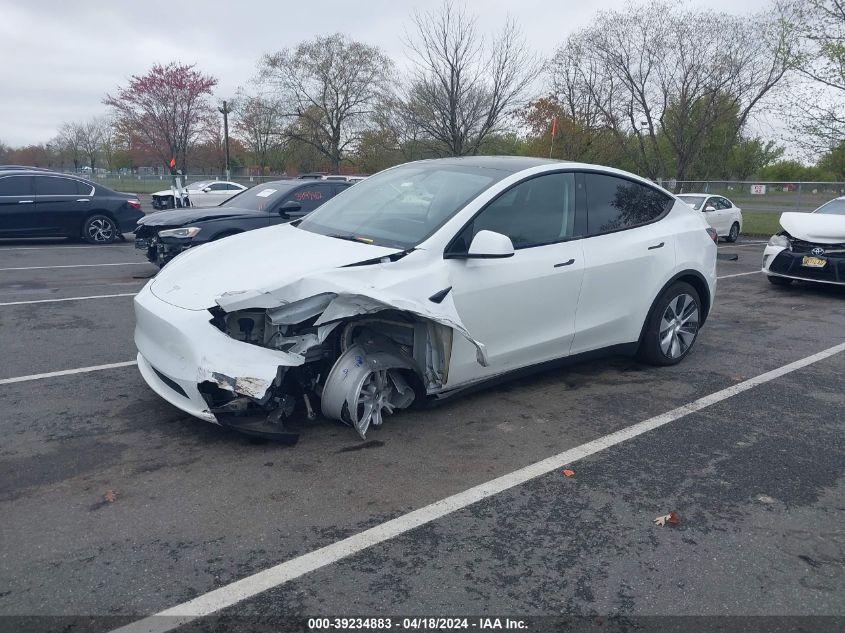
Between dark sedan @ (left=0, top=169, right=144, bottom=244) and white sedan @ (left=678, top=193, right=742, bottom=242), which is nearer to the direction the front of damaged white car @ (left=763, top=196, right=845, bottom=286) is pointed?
the dark sedan

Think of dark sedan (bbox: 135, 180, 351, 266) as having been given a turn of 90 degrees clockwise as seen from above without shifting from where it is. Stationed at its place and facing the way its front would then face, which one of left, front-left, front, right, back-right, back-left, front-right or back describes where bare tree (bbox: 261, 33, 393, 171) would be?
front-right

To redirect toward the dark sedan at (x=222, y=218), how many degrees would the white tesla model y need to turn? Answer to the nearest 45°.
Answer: approximately 90° to its right

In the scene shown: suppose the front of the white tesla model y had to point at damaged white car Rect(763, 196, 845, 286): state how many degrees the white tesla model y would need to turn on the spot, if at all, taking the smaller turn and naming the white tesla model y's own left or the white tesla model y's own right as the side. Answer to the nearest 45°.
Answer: approximately 180°

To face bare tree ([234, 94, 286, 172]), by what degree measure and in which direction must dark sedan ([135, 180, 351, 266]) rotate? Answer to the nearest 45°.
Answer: approximately 135° to its right

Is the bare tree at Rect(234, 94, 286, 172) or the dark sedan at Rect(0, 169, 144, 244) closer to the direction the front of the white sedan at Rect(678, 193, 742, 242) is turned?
the dark sedan

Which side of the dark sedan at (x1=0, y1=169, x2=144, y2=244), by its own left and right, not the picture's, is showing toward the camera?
left

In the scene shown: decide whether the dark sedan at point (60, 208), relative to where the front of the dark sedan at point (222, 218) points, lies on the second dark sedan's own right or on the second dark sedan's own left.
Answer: on the second dark sedan's own right

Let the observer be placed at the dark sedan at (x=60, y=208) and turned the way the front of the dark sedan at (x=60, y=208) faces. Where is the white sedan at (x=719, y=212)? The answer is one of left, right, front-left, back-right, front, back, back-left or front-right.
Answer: back
